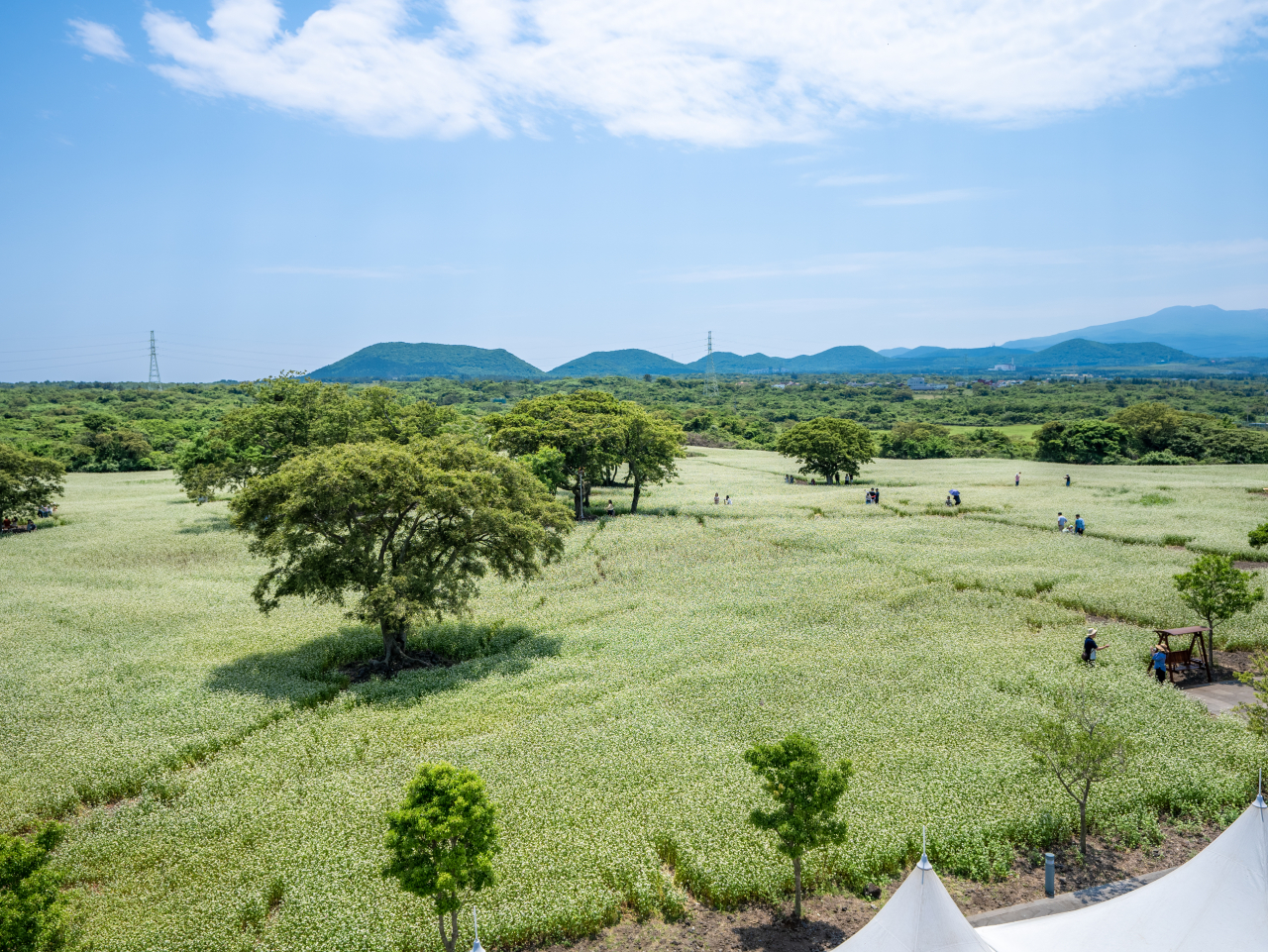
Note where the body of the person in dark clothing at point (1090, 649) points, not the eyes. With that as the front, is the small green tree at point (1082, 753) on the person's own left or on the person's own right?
on the person's own right

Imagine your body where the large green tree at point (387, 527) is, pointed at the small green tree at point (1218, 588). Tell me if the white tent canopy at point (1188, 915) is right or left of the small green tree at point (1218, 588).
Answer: right

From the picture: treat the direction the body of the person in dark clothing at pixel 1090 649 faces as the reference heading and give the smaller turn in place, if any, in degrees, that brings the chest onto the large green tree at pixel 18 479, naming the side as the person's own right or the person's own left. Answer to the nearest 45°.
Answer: approximately 180°
